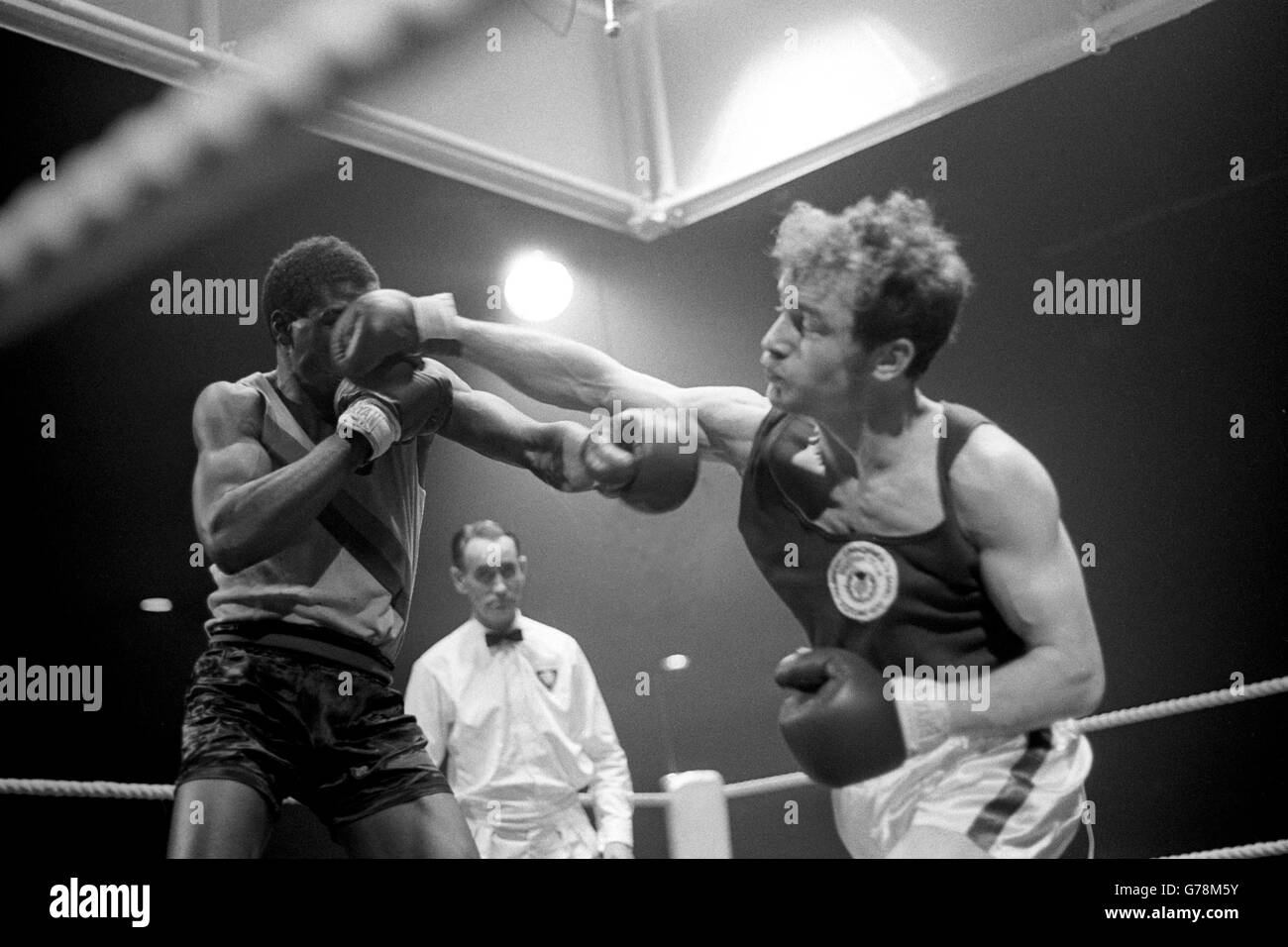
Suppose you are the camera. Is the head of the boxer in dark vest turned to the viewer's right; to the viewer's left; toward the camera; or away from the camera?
to the viewer's left

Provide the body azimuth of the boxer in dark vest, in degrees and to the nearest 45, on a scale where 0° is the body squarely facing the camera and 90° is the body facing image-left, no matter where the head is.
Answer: approximately 45°
